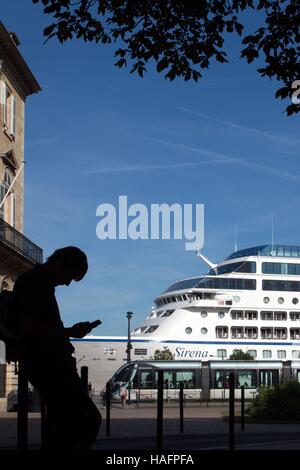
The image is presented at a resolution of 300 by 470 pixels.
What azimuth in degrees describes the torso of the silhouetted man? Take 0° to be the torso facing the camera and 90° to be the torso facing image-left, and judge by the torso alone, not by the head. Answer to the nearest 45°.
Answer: approximately 270°

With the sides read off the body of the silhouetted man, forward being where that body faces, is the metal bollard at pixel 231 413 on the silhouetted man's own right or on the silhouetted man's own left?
on the silhouetted man's own left

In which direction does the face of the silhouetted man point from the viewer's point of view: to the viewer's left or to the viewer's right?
to the viewer's right
